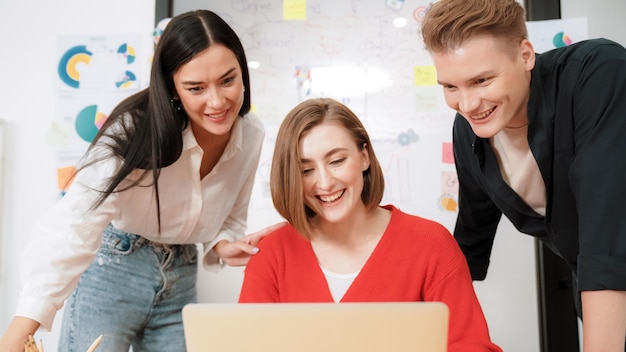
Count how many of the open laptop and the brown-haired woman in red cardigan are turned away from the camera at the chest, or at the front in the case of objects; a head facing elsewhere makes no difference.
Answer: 1

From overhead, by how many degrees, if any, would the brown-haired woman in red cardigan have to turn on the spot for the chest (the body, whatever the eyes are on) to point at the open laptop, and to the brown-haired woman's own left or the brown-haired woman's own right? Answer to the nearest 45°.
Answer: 0° — they already face it

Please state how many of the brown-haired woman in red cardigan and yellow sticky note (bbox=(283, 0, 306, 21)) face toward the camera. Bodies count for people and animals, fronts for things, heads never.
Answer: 2

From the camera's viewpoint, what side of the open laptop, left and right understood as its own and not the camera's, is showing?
back

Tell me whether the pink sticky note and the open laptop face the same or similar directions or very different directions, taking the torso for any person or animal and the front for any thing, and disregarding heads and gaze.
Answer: very different directions

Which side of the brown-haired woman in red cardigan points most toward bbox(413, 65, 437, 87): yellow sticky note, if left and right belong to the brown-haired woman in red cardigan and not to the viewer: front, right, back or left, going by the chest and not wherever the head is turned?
back

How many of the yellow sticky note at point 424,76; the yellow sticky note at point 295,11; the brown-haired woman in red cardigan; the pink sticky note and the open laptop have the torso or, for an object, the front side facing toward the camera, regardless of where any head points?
4

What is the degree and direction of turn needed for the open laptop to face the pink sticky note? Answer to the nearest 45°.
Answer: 0° — it already faces it

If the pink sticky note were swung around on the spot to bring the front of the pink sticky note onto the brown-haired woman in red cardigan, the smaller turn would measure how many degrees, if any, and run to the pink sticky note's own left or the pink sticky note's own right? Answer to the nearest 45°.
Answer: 0° — it already faces them
